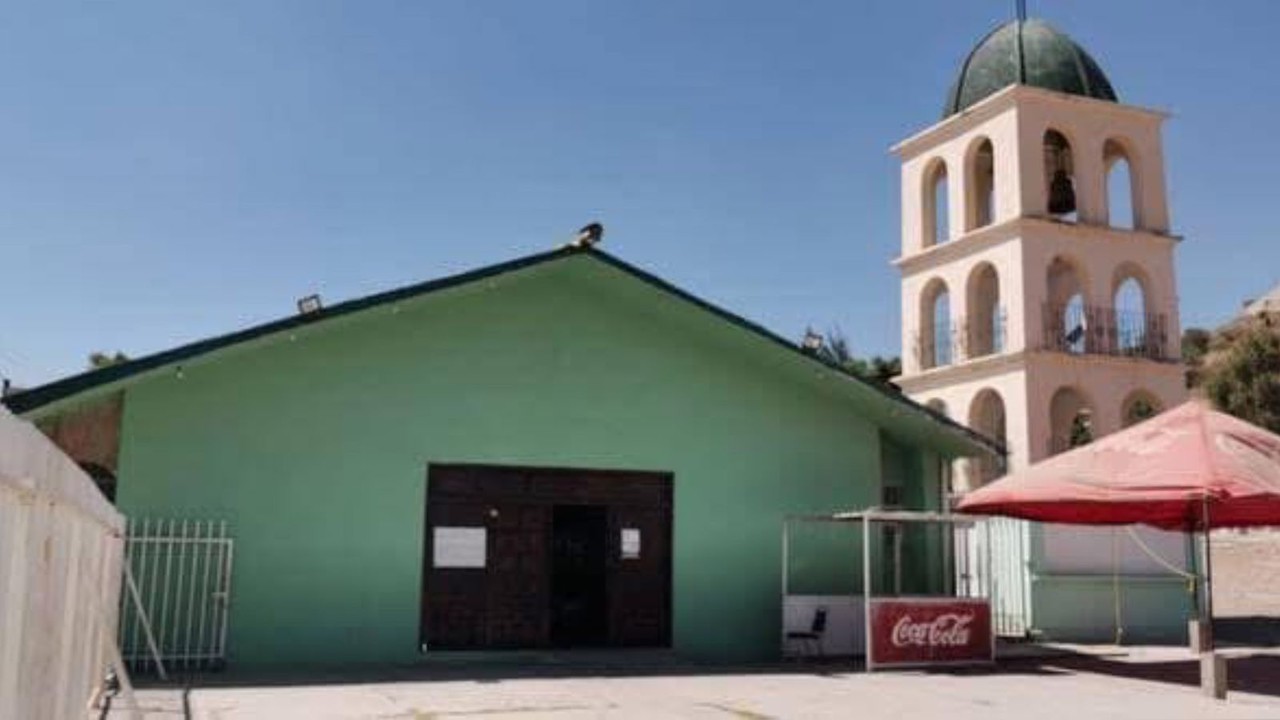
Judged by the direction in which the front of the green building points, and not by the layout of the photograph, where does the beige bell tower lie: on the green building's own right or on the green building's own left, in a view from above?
on the green building's own left

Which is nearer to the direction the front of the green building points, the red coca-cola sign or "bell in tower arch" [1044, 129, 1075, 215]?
the red coca-cola sign

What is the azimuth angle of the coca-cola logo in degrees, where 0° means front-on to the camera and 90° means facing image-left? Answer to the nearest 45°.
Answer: approximately 0°

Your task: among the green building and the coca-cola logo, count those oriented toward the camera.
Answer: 2

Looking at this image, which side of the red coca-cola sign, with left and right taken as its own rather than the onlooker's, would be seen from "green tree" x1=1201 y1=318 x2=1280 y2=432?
back

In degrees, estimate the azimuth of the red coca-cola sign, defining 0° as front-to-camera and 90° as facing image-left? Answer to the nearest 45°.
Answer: approximately 0°

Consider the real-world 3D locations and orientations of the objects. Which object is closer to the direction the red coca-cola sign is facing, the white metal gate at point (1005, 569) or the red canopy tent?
the red canopy tent

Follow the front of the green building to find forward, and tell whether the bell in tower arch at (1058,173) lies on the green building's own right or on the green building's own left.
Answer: on the green building's own left
